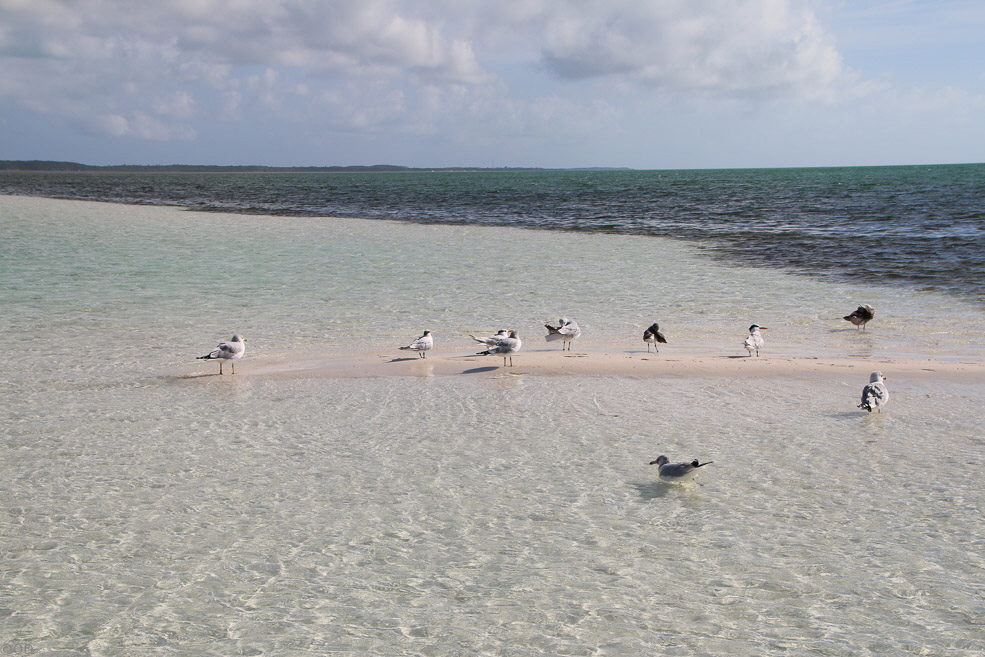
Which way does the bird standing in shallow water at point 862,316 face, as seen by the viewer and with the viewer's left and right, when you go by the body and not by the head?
facing to the right of the viewer

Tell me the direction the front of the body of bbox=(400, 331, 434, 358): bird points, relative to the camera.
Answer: to the viewer's right

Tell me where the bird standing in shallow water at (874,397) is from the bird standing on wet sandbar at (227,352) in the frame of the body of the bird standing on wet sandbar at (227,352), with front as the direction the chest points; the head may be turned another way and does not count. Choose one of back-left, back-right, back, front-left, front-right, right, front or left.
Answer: front-right

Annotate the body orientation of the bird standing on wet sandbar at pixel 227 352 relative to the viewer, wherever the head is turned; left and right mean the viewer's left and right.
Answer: facing to the right of the viewer

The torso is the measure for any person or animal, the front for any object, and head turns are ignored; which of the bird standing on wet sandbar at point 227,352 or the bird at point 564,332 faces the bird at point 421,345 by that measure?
the bird standing on wet sandbar

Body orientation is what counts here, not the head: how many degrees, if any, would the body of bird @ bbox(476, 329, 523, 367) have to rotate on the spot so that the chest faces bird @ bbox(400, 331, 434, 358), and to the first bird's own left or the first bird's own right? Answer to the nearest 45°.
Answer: approximately 180°

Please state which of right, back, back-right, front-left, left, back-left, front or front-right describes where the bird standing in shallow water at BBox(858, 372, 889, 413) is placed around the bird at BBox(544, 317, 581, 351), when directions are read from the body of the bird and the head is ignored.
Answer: front-right

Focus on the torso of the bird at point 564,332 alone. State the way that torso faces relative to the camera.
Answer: to the viewer's right
